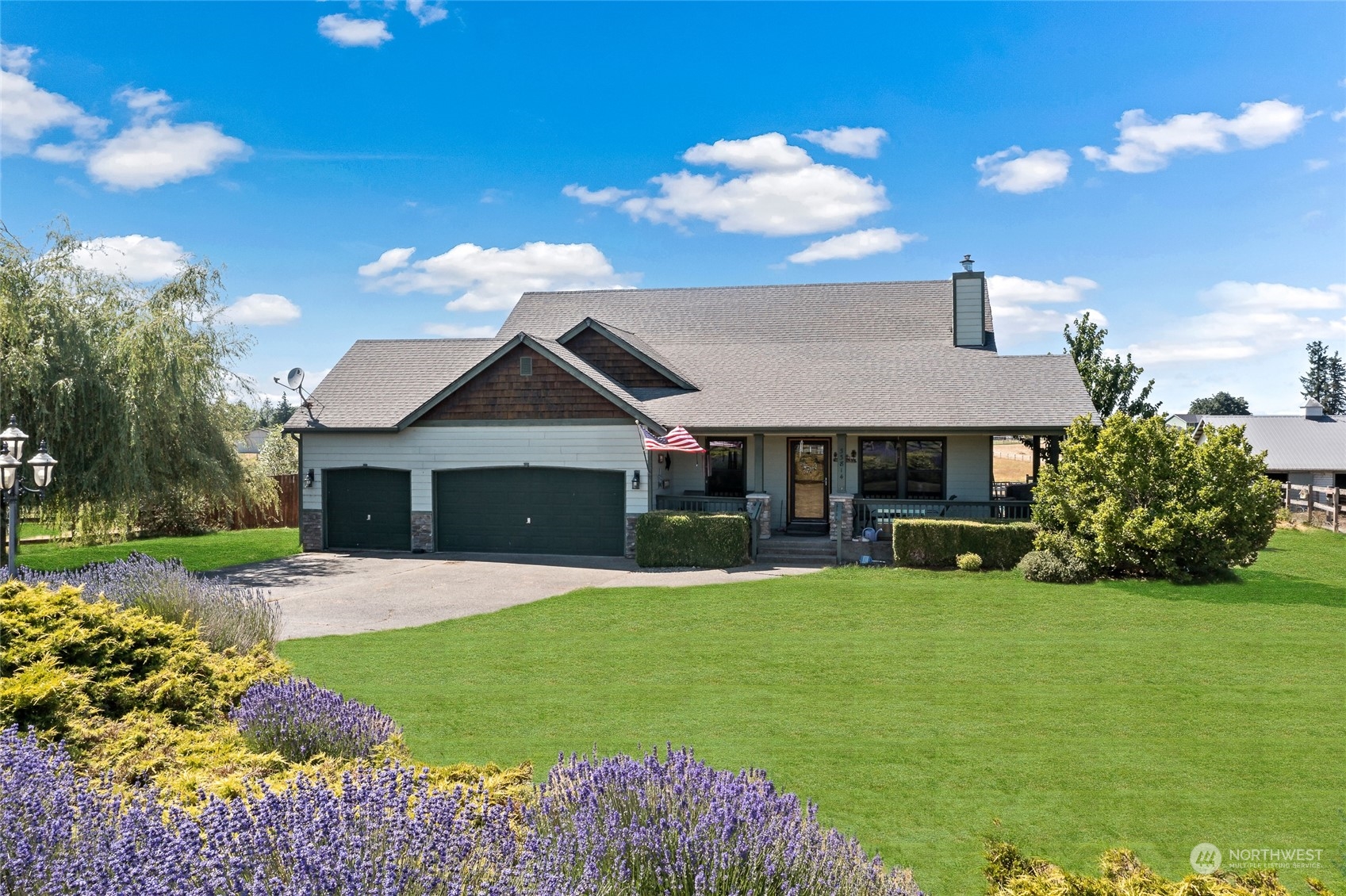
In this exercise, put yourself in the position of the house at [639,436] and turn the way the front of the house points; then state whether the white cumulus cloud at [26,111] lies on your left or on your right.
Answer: on your right

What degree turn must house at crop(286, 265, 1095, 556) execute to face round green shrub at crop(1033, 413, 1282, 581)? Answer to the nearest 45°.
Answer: approximately 45° to its left

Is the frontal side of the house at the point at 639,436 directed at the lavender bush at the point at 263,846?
yes

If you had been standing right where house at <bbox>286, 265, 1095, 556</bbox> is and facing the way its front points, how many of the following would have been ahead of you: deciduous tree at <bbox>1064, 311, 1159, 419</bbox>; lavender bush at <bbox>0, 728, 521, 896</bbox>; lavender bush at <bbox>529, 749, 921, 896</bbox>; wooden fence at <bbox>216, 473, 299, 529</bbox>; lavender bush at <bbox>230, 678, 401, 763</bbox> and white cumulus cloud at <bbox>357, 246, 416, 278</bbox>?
3

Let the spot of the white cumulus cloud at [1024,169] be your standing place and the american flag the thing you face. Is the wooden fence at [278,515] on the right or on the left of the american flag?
right

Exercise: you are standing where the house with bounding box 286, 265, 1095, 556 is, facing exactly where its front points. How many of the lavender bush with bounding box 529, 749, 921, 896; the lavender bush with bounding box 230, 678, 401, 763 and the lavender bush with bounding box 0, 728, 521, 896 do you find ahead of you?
3

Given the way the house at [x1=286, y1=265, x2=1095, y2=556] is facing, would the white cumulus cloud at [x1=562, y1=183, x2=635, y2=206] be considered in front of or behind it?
behind

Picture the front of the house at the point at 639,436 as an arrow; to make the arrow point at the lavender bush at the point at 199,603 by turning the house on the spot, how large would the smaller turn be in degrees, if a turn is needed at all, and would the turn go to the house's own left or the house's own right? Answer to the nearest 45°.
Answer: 0° — it already faces it

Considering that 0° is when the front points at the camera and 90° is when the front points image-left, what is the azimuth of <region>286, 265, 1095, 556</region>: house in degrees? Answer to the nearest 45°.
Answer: approximately 0°
